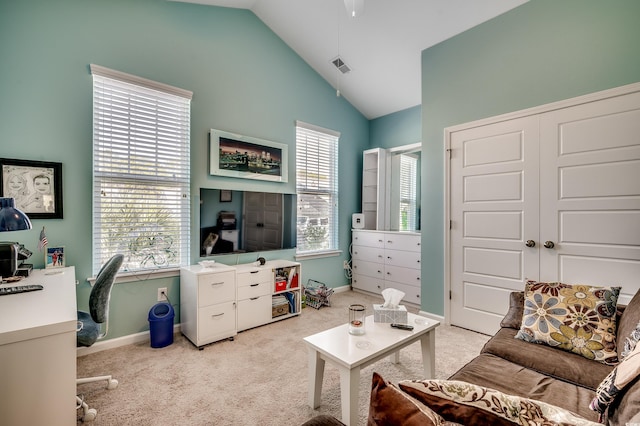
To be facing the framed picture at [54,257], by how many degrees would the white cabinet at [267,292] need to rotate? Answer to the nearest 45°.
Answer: approximately 135° to its right

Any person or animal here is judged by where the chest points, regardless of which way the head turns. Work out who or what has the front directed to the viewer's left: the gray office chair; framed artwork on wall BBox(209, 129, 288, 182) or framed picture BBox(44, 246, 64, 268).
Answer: the gray office chair

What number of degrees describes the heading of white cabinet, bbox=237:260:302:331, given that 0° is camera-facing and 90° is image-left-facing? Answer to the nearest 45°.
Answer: approximately 315°

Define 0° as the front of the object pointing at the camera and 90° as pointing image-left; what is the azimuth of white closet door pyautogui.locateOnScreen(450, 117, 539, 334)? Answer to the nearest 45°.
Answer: approximately 45°

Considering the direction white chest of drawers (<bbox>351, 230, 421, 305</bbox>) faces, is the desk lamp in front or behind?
in front

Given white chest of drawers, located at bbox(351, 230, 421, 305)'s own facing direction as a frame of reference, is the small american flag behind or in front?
in front

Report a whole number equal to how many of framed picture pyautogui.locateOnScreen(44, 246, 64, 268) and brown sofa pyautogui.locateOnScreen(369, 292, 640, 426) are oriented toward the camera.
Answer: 1

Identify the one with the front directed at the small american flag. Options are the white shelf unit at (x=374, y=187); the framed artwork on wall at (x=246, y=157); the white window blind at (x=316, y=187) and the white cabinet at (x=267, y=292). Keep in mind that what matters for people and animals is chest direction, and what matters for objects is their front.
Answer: the white shelf unit

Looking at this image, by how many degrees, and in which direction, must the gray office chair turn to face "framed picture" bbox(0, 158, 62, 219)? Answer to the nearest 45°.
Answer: approximately 45° to its right

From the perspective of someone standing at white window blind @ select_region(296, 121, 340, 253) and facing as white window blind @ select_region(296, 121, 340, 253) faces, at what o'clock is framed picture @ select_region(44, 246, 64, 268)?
The framed picture is roughly at 3 o'clock from the white window blind.

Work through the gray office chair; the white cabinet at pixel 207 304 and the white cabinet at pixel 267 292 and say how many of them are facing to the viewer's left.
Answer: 1

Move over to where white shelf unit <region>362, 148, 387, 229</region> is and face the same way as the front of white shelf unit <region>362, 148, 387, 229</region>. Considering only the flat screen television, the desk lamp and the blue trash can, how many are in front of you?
3

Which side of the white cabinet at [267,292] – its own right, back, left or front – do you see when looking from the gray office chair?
right

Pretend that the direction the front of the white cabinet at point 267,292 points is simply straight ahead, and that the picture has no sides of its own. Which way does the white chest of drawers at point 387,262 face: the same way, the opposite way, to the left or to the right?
to the right

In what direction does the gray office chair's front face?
to the viewer's left

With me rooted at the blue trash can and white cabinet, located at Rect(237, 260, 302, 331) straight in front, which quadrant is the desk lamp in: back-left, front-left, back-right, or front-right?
back-right

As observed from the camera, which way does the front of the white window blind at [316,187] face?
facing the viewer and to the right of the viewer
